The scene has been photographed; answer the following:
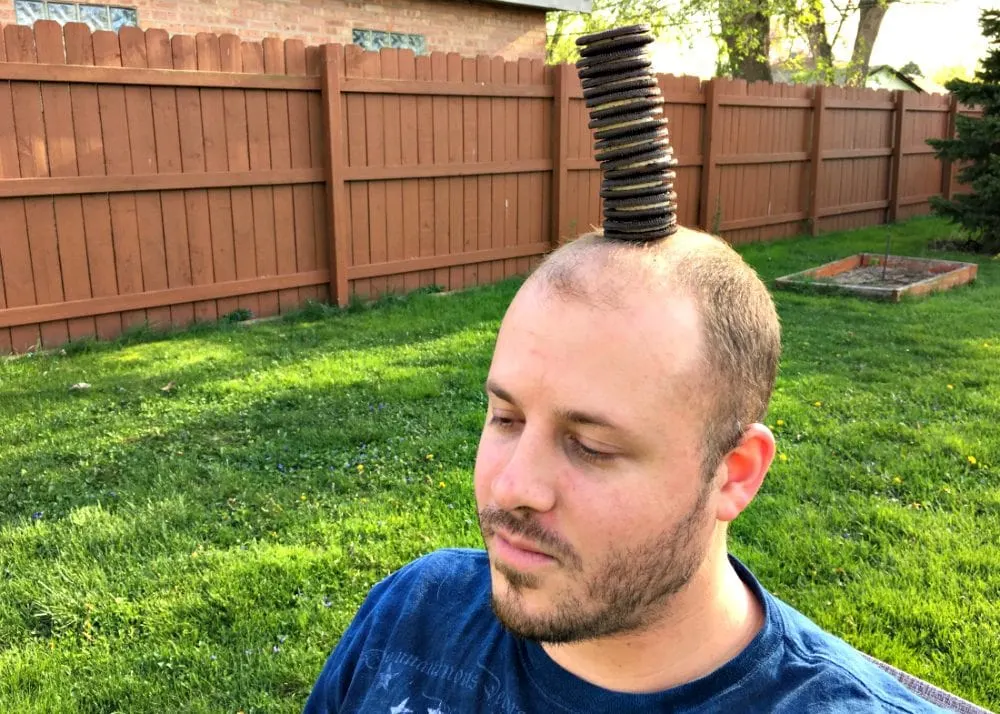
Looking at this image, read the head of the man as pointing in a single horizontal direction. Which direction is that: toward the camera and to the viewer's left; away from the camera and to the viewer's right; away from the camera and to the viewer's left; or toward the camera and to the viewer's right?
toward the camera and to the viewer's left

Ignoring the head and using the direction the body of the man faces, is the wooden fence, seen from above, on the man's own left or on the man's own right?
on the man's own right

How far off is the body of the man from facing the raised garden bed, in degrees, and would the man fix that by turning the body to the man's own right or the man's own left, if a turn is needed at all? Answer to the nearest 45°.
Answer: approximately 135° to the man's own right

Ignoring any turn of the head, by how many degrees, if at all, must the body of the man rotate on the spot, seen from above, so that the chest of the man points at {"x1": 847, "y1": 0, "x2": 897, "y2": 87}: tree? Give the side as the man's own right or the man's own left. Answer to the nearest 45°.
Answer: approximately 135° to the man's own right

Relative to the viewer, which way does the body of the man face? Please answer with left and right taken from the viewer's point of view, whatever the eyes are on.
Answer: facing the viewer and to the left of the viewer
